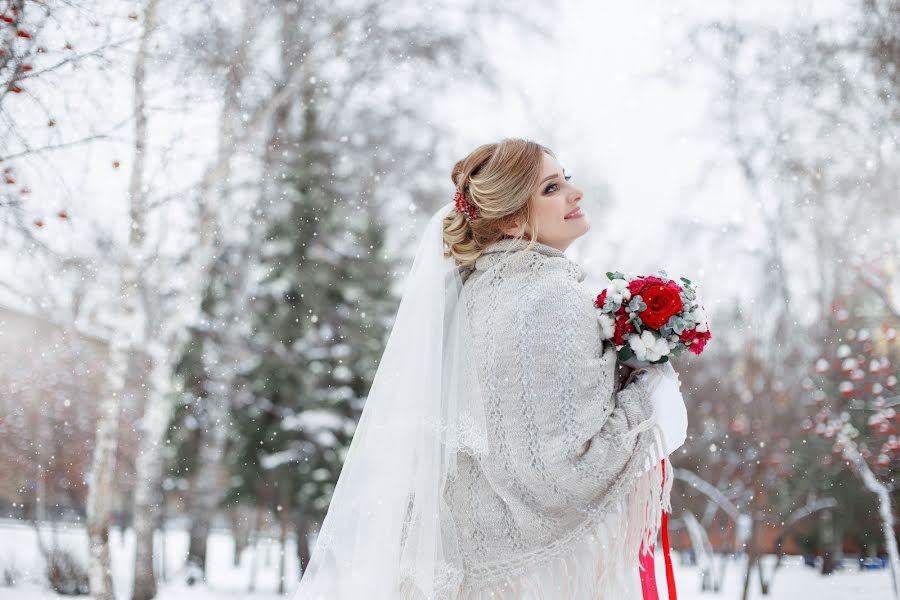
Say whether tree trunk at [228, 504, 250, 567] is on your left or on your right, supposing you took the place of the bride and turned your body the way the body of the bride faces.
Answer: on your left

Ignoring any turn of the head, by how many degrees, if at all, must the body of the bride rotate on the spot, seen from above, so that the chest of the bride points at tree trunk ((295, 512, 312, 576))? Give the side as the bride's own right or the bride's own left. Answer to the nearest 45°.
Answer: approximately 90° to the bride's own left

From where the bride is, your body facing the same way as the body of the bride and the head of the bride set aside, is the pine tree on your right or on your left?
on your left

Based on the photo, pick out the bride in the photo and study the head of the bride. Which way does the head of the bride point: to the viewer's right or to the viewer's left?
to the viewer's right

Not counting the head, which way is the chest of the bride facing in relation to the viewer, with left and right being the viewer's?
facing to the right of the viewer
